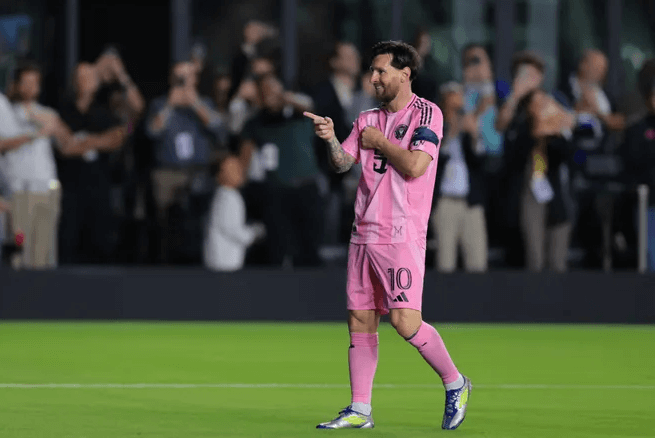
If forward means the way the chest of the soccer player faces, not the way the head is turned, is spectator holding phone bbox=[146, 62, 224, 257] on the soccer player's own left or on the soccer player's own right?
on the soccer player's own right

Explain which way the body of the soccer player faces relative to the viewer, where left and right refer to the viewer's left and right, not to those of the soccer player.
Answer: facing the viewer and to the left of the viewer

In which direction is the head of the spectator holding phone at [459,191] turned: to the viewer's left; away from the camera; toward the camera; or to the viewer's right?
toward the camera

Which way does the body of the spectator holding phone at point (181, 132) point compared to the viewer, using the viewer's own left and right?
facing the viewer

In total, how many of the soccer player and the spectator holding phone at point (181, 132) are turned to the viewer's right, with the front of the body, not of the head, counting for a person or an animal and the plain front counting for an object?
0

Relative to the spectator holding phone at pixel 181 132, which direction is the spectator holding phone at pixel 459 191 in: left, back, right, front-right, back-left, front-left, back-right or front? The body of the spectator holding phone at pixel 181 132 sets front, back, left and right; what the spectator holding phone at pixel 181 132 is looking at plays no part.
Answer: left

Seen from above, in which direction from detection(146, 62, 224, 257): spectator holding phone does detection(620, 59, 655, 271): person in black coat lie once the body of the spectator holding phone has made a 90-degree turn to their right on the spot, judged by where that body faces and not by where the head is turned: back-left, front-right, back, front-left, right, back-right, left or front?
back

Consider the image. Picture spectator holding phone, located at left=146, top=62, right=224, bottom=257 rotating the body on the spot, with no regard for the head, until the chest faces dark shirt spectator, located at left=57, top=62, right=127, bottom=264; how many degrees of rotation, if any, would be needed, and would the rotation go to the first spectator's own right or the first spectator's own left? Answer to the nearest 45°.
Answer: approximately 90° to the first spectator's own right

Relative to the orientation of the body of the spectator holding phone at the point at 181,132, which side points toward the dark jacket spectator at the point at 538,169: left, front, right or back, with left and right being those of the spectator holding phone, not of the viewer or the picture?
left

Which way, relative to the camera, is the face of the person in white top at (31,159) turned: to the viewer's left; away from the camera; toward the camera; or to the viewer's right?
toward the camera

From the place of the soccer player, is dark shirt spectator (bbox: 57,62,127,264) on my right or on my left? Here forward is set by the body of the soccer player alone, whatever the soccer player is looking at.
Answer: on my right

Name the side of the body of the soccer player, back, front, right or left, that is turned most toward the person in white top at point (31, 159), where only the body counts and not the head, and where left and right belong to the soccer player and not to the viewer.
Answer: right

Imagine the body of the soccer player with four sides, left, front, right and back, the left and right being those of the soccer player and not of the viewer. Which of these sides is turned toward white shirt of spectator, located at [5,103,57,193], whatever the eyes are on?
right
